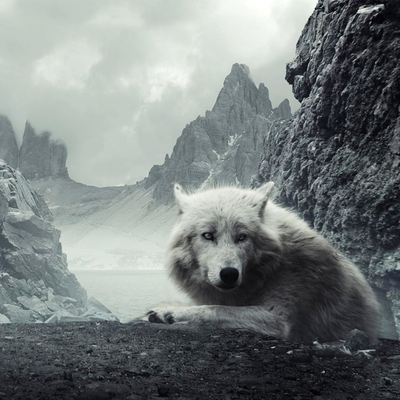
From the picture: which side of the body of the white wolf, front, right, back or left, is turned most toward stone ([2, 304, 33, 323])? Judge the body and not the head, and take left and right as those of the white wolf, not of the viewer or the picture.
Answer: right

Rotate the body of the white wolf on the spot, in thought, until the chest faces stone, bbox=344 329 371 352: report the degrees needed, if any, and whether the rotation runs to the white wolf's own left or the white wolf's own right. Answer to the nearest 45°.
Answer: approximately 135° to the white wolf's own left

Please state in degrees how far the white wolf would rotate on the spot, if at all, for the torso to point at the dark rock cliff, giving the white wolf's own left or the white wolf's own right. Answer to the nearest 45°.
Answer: approximately 135° to the white wolf's own right

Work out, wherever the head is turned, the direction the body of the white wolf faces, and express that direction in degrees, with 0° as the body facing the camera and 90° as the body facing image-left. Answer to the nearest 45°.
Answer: approximately 45°

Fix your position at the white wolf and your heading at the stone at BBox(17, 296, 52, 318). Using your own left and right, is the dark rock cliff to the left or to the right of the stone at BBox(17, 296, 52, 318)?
right

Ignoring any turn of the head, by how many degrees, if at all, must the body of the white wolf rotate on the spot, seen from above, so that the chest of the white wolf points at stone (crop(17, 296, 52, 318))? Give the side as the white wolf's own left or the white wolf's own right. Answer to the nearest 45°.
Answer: approximately 90° to the white wolf's own right
